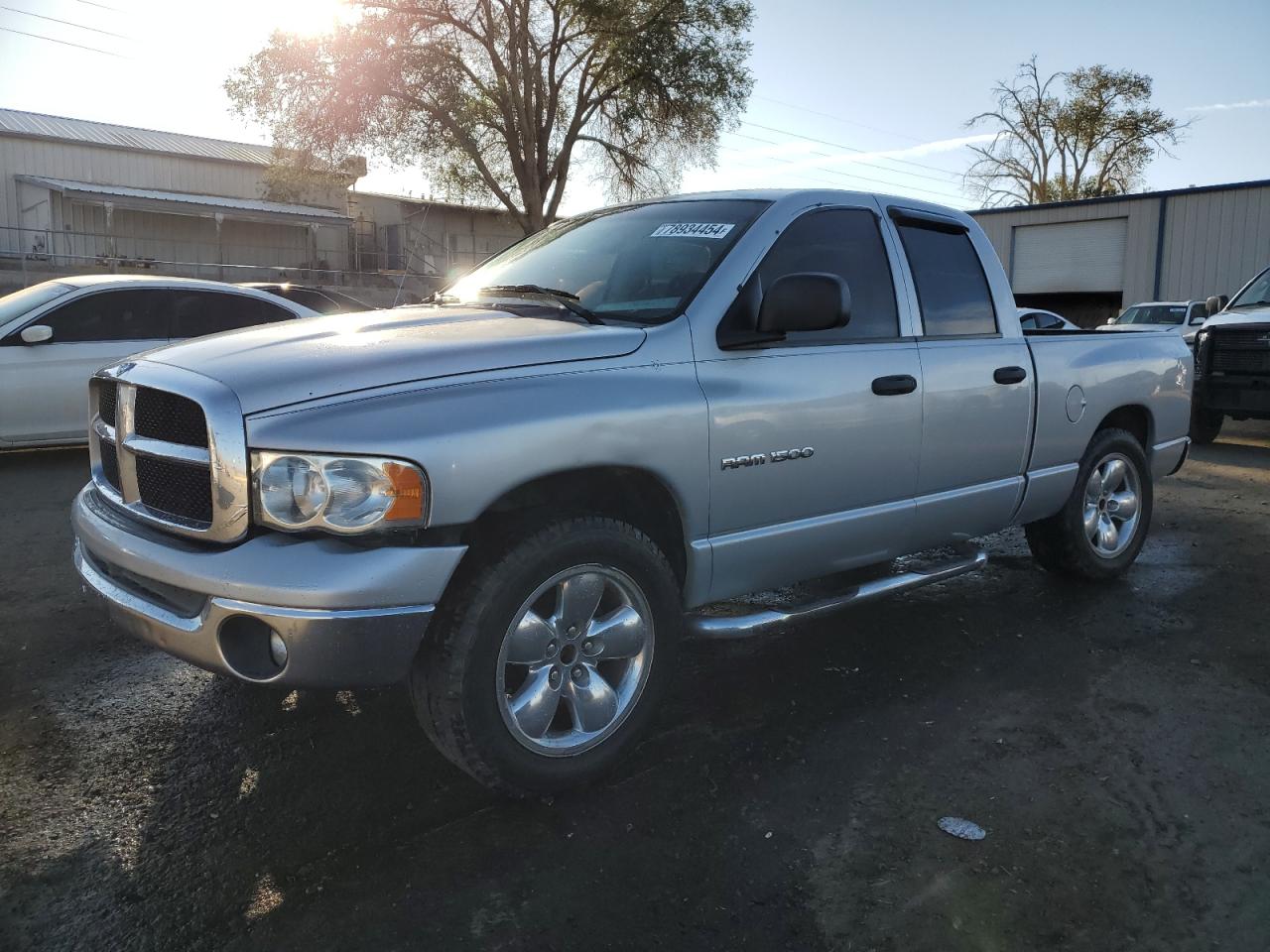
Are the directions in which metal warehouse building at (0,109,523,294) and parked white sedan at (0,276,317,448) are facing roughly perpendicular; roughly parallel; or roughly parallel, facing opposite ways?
roughly perpendicular

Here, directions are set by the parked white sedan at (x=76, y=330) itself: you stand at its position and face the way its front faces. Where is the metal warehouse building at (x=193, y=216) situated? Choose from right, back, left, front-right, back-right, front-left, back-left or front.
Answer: back-right

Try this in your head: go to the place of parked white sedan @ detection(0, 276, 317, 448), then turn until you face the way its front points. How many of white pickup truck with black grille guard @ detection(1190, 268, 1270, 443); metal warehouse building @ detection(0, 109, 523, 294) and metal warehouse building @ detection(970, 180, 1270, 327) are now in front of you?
0

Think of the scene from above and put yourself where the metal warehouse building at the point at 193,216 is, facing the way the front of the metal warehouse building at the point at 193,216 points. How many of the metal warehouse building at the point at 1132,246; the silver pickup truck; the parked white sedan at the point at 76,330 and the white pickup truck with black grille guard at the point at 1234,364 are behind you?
0

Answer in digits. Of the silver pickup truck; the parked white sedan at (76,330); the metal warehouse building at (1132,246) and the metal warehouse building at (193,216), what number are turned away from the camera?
0

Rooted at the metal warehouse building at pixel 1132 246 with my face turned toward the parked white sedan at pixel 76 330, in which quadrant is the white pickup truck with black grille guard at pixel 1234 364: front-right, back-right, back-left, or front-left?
front-left

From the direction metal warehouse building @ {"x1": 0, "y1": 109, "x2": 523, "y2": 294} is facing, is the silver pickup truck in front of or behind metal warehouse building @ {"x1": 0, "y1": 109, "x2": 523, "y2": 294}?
in front

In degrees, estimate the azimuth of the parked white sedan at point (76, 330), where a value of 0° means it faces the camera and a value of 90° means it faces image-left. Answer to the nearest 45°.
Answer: approximately 45°

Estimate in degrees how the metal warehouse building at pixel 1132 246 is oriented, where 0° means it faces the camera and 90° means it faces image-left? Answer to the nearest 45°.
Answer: approximately 45°

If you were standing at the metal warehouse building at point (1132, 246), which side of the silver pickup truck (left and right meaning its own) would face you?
back

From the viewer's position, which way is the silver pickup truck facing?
facing the viewer and to the left of the viewer

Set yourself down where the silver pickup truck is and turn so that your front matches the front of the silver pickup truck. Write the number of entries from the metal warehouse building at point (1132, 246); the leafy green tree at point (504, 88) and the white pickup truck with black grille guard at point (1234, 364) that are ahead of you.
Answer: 0

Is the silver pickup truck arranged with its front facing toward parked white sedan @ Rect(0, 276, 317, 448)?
no

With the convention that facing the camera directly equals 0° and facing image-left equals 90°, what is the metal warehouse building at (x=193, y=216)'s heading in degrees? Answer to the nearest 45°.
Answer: approximately 315°

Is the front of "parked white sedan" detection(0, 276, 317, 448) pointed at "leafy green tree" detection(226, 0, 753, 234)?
no

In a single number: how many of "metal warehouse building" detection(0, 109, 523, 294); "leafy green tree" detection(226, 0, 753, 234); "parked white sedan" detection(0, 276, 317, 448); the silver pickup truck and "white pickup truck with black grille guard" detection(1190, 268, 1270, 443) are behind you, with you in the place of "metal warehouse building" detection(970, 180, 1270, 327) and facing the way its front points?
0
